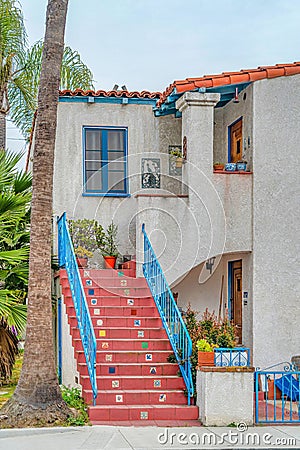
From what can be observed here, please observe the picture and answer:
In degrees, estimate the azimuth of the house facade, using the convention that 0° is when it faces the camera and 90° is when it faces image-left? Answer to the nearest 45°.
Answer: approximately 0°

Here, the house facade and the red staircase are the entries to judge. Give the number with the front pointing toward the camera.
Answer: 2

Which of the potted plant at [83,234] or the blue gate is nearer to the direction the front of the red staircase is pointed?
the blue gate

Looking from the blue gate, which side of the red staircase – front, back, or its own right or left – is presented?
left

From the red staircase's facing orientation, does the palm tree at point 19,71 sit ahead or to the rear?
to the rear

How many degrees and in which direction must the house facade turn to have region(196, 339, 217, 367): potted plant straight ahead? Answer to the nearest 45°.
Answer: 0° — it already faces it

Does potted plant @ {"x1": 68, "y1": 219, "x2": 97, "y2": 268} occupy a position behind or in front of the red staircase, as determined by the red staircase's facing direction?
behind

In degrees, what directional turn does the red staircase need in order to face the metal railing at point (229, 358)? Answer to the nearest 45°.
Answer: approximately 45° to its left

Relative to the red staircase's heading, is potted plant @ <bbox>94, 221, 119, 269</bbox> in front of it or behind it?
behind
